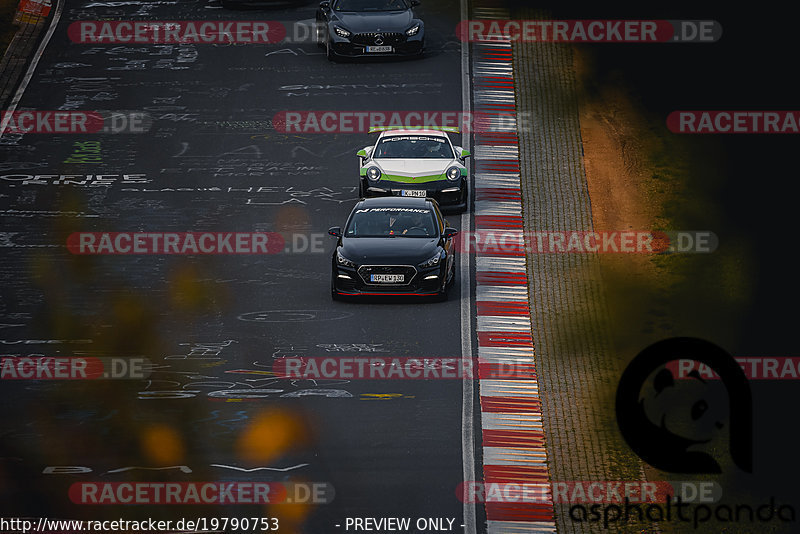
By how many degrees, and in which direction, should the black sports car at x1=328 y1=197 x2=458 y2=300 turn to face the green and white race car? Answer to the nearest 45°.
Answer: approximately 180°

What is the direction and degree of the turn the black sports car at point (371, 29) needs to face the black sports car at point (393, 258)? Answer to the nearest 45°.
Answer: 0° — it already faces it

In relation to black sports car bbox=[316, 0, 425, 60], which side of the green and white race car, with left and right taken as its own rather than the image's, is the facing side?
back

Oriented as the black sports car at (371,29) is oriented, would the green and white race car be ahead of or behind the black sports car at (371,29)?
ahead

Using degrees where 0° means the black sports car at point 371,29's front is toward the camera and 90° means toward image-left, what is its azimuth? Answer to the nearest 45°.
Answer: approximately 0°

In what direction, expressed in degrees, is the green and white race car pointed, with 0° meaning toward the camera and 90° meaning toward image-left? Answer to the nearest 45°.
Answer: approximately 0°

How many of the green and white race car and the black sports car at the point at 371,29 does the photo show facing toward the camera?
2

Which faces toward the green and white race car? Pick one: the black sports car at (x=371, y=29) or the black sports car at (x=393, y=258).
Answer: the black sports car at (x=371, y=29)
